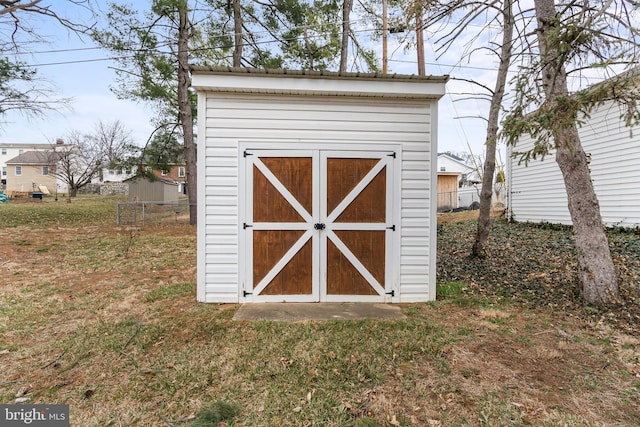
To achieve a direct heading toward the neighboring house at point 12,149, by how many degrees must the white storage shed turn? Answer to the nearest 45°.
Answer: approximately 135° to its right

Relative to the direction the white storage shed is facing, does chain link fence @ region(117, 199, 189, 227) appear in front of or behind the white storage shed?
behind

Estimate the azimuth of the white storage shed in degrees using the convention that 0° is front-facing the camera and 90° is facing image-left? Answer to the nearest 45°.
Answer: approximately 0°

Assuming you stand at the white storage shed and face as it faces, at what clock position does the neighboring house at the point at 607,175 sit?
The neighboring house is roughly at 8 o'clock from the white storage shed.

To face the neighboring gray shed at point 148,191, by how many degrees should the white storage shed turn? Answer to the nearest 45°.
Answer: approximately 135° to its right

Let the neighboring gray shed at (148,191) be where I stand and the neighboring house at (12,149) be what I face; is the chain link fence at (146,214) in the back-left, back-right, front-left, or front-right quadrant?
back-left

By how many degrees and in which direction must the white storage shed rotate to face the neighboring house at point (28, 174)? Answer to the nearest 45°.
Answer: approximately 135° to its right

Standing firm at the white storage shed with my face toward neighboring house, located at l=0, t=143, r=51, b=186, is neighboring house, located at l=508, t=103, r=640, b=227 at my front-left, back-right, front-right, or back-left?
back-right
